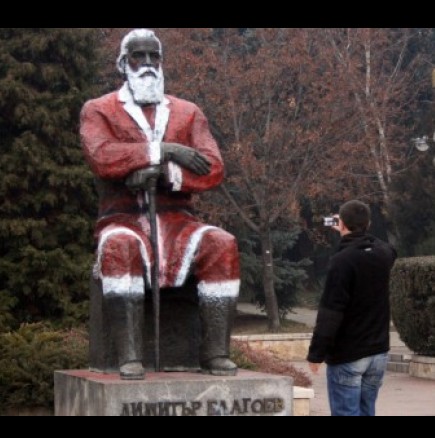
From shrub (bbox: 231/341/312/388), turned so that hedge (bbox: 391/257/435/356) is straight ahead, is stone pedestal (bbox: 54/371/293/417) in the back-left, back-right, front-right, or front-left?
back-right

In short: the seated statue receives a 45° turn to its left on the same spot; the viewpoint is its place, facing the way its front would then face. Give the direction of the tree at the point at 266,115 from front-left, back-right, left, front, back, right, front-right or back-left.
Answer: back-left

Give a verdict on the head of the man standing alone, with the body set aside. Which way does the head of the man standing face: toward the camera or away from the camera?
away from the camera

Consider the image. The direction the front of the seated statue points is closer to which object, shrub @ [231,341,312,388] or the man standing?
the man standing

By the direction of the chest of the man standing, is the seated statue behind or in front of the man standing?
in front

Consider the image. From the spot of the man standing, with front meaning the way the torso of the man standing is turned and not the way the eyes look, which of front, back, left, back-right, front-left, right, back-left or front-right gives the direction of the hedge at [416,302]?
front-right

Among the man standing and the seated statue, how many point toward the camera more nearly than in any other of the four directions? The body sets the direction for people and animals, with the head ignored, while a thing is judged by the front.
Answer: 1

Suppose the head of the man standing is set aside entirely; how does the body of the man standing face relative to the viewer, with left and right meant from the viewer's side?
facing away from the viewer and to the left of the viewer

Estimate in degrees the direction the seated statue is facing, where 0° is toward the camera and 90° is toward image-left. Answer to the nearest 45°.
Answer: approximately 0°

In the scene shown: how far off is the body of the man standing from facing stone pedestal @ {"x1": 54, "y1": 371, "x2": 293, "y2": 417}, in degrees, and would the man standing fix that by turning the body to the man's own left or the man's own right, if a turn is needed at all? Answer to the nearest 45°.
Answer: approximately 45° to the man's own left

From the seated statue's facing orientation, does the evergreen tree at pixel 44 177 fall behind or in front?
behind
